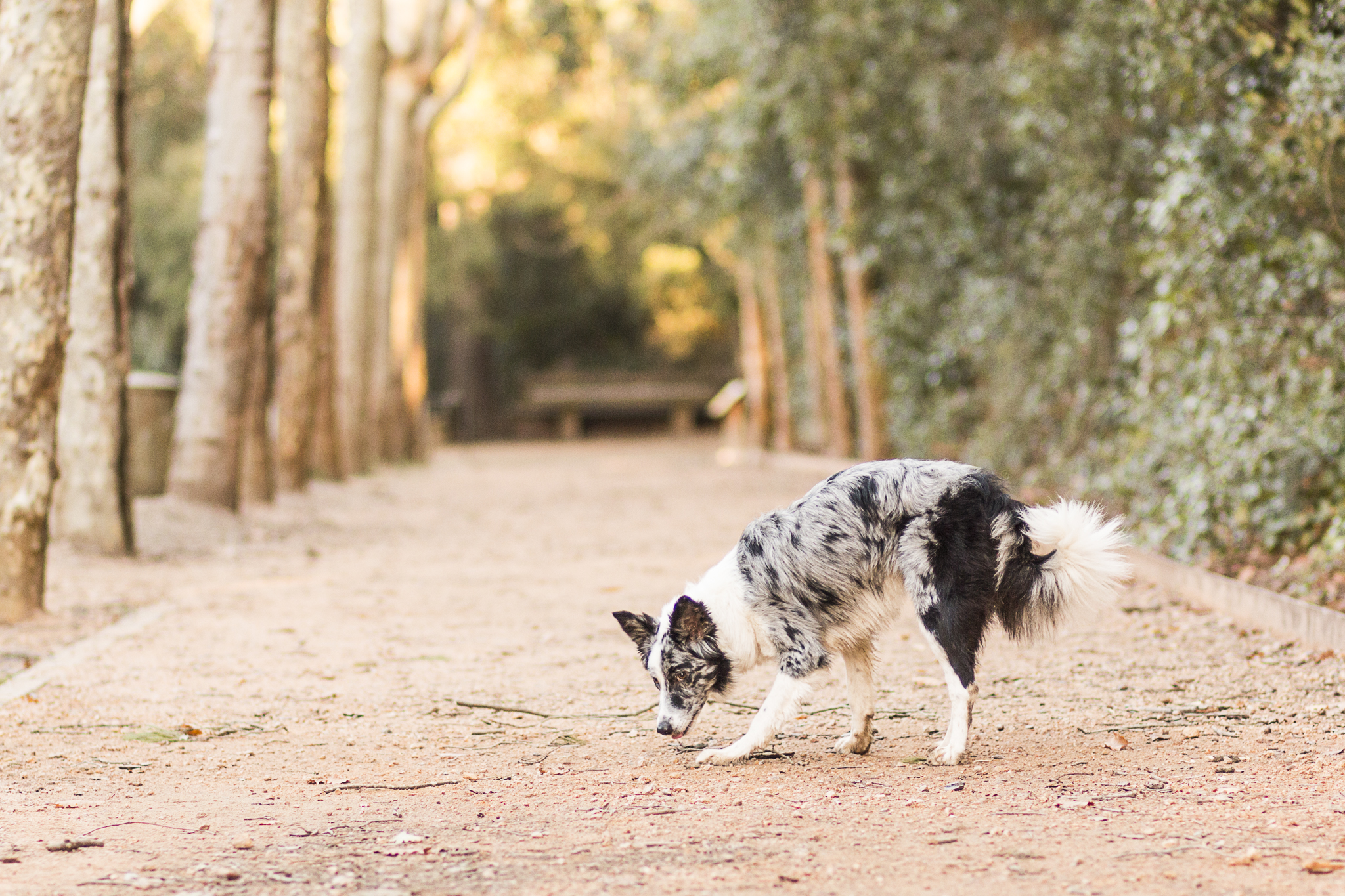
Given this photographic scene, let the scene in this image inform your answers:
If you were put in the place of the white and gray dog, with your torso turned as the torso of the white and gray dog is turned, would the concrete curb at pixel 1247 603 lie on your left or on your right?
on your right

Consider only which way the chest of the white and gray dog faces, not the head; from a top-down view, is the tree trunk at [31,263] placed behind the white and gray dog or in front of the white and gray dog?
in front

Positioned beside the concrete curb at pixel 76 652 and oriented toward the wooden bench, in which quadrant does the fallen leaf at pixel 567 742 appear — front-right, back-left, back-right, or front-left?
back-right

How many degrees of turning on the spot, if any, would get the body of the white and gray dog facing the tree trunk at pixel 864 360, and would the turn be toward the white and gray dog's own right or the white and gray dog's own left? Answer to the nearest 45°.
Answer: approximately 90° to the white and gray dog's own right

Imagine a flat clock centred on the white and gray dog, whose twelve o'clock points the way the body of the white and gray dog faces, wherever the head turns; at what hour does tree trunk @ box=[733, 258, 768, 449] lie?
The tree trunk is roughly at 3 o'clock from the white and gray dog.

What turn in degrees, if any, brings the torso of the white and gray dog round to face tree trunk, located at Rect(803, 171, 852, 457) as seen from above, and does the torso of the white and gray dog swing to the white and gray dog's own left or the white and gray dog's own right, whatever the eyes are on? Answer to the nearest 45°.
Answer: approximately 90° to the white and gray dog's own right

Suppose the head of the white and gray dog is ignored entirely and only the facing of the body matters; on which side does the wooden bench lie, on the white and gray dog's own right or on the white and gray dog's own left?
on the white and gray dog's own right

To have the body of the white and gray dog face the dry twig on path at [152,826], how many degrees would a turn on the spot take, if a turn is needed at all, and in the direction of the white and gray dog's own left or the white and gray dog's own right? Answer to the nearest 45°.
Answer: approximately 45° to the white and gray dog's own left

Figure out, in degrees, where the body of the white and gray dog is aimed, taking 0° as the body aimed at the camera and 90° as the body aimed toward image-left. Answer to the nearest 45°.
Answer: approximately 90°

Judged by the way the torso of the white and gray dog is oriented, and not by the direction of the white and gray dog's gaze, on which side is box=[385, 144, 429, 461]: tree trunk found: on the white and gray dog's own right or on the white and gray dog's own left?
on the white and gray dog's own right

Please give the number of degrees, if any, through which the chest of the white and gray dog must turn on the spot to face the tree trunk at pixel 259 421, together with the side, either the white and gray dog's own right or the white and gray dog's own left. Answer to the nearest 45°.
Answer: approximately 45° to the white and gray dog's own right

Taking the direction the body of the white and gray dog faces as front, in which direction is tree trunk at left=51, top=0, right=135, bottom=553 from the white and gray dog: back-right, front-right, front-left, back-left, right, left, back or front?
front-right

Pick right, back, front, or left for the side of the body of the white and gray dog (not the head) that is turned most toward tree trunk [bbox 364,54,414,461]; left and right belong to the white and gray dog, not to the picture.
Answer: right
